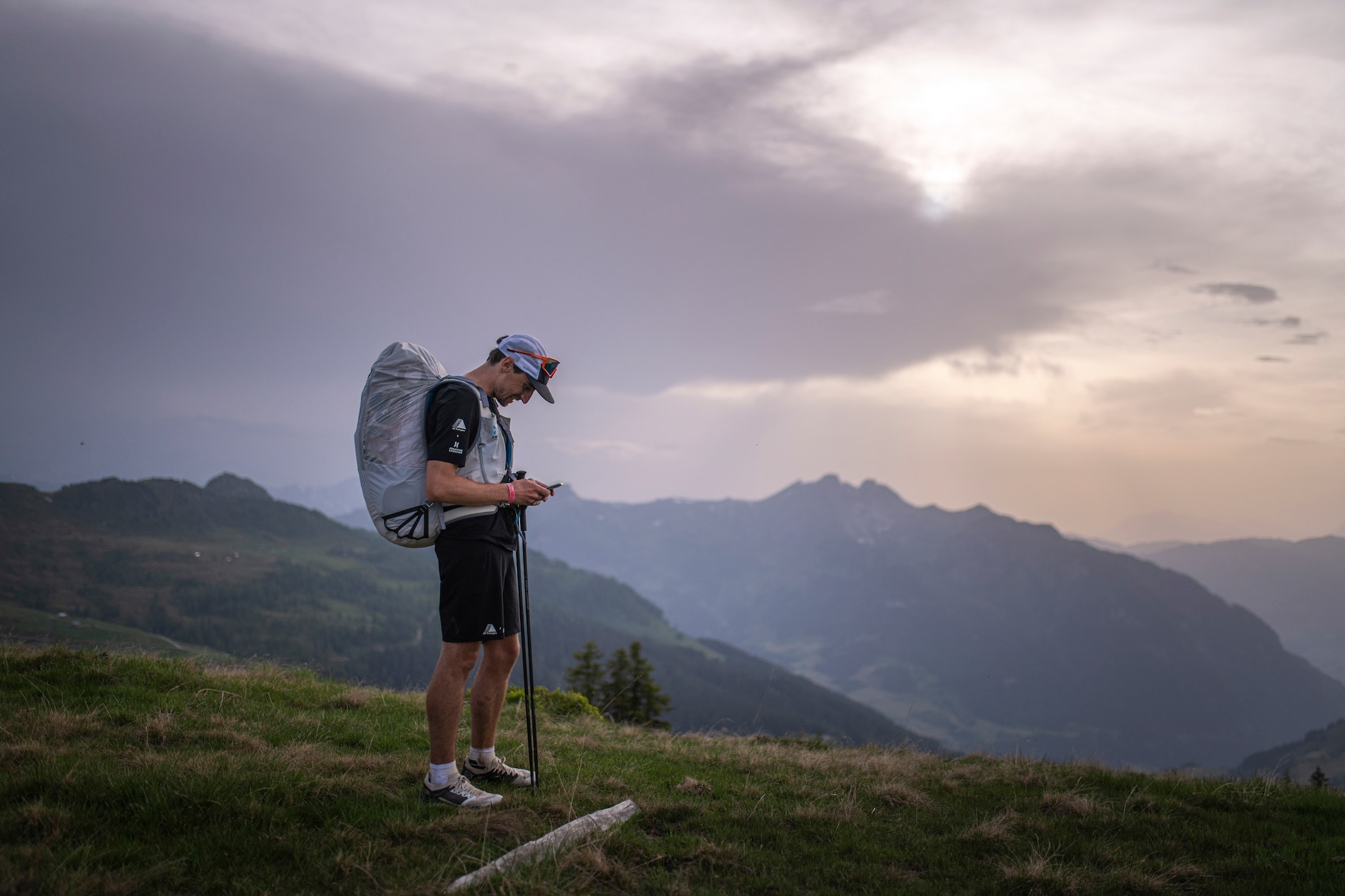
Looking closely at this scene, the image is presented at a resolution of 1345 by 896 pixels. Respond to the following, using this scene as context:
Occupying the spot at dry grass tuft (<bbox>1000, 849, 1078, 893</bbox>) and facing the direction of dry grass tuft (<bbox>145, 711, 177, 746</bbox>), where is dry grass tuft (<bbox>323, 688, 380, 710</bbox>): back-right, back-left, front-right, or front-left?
front-right

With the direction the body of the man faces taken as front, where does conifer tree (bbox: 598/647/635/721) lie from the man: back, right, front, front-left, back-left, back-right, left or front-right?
left

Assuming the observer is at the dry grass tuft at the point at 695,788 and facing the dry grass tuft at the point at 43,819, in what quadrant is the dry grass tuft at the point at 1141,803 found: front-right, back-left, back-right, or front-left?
back-left

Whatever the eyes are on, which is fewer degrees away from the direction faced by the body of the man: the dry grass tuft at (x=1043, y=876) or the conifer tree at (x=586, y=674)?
the dry grass tuft

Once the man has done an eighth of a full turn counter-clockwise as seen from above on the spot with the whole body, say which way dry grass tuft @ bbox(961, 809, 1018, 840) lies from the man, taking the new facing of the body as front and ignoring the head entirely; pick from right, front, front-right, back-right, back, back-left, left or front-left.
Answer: front-right

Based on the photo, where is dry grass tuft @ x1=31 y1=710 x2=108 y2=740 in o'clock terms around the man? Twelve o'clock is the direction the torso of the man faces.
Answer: The dry grass tuft is roughly at 7 o'clock from the man.

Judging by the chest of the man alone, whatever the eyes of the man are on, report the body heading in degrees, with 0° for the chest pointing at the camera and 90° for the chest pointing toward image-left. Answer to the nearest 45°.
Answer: approximately 270°

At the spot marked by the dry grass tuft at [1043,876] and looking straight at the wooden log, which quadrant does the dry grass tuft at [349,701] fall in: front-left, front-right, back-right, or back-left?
front-right

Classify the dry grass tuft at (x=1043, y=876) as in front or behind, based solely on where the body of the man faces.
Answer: in front

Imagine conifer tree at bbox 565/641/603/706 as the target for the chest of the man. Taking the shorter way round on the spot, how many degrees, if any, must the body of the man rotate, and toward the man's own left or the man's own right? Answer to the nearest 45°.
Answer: approximately 90° to the man's own left

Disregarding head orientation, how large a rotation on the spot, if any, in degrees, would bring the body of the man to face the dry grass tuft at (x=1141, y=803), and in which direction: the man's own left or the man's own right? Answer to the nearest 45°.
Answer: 0° — they already face it
